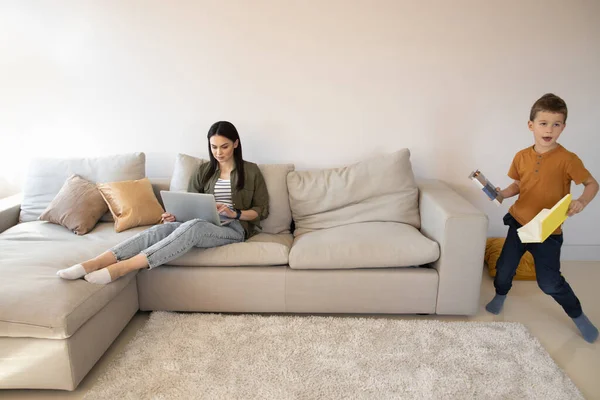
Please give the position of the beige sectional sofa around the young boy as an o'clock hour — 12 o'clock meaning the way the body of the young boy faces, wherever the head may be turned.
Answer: The beige sectional sofa is roughly at 2 o'clock from the young boy.

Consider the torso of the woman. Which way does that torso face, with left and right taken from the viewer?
facing the viewer and to the left of the viewer

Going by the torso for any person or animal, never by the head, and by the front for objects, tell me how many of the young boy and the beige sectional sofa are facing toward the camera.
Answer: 2

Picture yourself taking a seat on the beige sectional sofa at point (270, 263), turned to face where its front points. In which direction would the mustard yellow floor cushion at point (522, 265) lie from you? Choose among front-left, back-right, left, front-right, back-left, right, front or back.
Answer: left

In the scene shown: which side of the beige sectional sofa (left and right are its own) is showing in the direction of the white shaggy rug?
front

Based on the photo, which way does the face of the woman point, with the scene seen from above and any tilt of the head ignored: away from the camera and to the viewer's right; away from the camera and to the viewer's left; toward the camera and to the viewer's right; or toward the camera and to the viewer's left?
toward the camera and to the viewer's left

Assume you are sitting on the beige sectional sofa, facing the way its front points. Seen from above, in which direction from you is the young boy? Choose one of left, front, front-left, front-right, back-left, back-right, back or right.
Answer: left

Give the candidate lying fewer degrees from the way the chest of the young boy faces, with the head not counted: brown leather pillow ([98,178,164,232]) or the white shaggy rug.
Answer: the white shaggy rug

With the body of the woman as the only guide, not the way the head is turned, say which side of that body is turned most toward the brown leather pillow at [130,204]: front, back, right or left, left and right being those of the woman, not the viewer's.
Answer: right

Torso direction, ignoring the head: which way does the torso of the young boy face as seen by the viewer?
toward the camera
